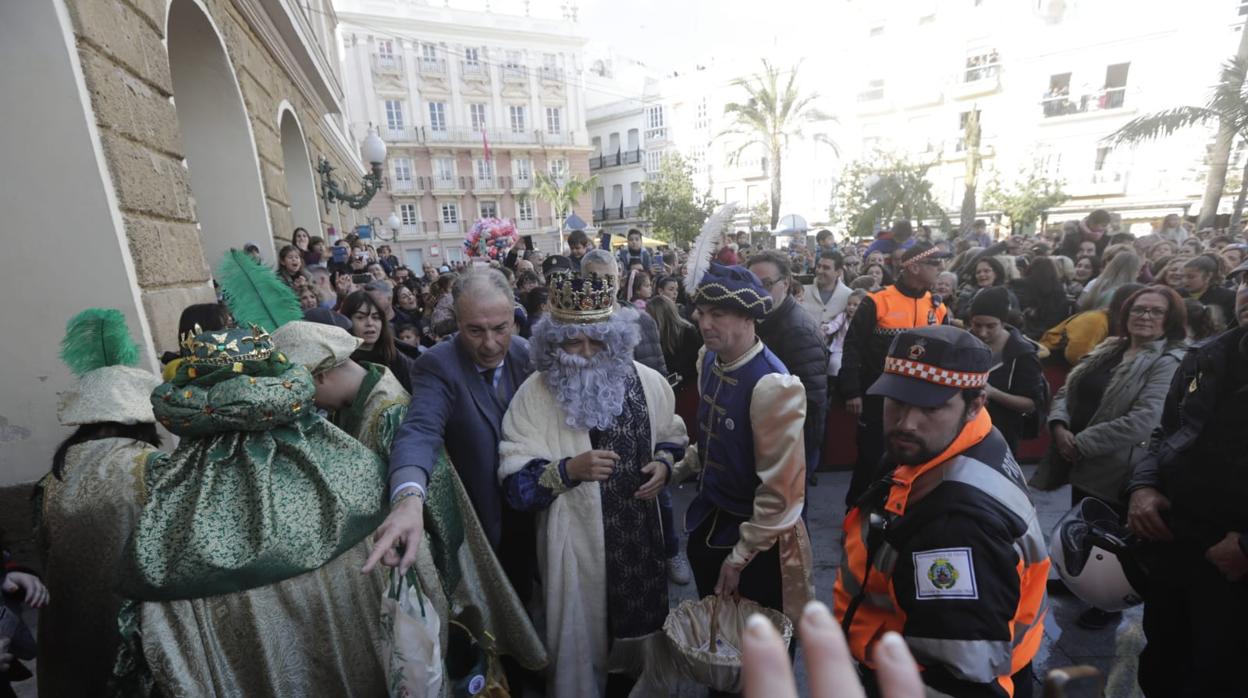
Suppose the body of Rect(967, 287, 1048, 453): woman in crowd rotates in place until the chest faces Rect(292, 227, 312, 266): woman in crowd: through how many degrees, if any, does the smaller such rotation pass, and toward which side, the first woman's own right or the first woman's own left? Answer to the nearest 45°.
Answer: approximately 45° to the first woman's own right

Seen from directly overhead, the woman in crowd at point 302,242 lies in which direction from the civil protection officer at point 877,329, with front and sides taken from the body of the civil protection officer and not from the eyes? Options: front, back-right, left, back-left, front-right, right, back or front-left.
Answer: back-right

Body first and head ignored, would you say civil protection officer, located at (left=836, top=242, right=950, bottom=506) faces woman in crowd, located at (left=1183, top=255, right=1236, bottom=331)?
no

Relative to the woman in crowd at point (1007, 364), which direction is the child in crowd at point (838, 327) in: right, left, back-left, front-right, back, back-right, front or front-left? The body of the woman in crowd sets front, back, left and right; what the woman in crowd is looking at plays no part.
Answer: right

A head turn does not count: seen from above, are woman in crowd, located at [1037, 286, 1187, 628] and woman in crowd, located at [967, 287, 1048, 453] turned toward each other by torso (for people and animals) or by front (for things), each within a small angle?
no

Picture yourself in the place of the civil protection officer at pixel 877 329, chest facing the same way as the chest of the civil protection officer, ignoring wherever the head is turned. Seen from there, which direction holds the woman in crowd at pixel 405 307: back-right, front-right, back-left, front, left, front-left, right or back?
back-right

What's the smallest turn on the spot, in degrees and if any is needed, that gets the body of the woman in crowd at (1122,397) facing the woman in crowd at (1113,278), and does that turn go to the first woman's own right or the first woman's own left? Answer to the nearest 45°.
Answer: approximately 135° to the first woman's own right

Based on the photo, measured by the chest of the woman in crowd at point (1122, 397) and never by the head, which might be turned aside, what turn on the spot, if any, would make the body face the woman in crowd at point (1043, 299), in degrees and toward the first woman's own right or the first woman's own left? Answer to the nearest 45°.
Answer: approximately 135° to the first woman's own right

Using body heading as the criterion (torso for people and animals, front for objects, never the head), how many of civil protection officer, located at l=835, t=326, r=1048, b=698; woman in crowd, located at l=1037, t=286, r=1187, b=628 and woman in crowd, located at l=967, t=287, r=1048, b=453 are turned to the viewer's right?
0

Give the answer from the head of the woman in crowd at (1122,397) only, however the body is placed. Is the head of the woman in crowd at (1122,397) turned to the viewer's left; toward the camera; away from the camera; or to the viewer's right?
toward the camera

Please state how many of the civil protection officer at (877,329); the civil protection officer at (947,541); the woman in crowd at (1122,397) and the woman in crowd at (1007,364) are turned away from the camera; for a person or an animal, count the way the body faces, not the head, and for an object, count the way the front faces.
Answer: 0

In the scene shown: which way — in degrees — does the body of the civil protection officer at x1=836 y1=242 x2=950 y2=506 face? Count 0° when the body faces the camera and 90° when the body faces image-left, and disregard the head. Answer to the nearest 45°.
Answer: approximately 315°

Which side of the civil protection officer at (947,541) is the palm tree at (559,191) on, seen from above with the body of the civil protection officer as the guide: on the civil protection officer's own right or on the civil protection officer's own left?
on the civil protection officer's own right

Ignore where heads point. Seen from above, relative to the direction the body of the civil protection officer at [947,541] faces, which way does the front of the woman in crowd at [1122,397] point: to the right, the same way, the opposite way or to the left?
the same way

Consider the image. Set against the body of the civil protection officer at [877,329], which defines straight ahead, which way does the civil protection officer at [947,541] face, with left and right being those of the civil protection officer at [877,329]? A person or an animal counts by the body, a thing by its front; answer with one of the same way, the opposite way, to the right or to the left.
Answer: to the right

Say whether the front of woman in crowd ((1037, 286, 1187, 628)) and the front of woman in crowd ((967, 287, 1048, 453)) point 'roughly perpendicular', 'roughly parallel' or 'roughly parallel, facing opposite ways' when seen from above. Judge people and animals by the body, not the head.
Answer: roughly parallel

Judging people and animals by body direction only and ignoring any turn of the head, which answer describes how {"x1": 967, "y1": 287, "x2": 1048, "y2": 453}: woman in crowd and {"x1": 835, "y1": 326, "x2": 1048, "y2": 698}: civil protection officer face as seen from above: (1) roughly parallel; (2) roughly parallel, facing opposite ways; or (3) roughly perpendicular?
roughly parallel

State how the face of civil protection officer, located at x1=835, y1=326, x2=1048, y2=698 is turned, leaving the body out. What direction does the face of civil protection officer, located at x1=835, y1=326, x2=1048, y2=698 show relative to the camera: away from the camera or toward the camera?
toward the camera

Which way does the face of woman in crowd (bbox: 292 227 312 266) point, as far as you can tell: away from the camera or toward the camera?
toward the camera

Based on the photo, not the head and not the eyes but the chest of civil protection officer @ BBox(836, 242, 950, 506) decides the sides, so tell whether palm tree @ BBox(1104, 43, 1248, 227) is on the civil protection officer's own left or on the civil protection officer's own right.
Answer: on the civil protection officer's own left

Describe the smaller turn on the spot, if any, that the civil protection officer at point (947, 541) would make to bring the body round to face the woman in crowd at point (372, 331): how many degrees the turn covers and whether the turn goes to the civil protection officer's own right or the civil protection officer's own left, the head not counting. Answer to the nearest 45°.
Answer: approximately 45° to the civil protection officer's own right

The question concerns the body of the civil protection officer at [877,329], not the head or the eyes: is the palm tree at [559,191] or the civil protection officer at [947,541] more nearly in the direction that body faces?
the civil protection officer
